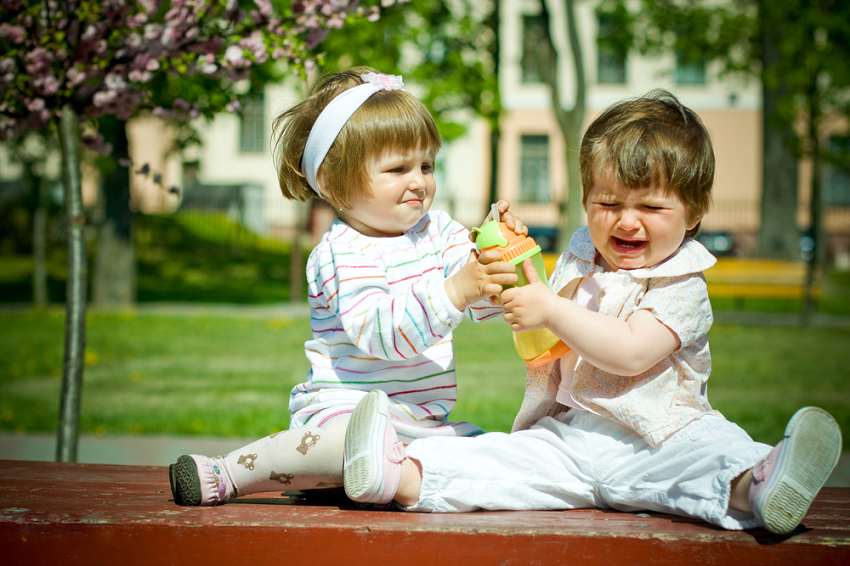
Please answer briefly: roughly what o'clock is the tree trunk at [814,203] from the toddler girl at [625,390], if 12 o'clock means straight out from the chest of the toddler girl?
The tree trunk is roughly at 5 o'clock from the toddler girl.

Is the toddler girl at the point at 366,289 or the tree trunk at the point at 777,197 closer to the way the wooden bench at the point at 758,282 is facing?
the toddler girl

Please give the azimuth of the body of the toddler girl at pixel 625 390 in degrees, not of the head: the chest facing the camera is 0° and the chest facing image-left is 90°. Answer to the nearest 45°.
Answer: approximately 45°

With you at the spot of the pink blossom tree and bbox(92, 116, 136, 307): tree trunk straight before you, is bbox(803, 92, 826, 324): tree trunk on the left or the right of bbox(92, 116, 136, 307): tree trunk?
right

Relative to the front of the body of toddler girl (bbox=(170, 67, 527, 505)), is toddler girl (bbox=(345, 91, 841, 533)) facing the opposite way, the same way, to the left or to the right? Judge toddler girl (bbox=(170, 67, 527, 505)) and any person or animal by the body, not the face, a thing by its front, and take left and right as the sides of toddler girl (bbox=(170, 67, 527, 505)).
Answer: to the right
